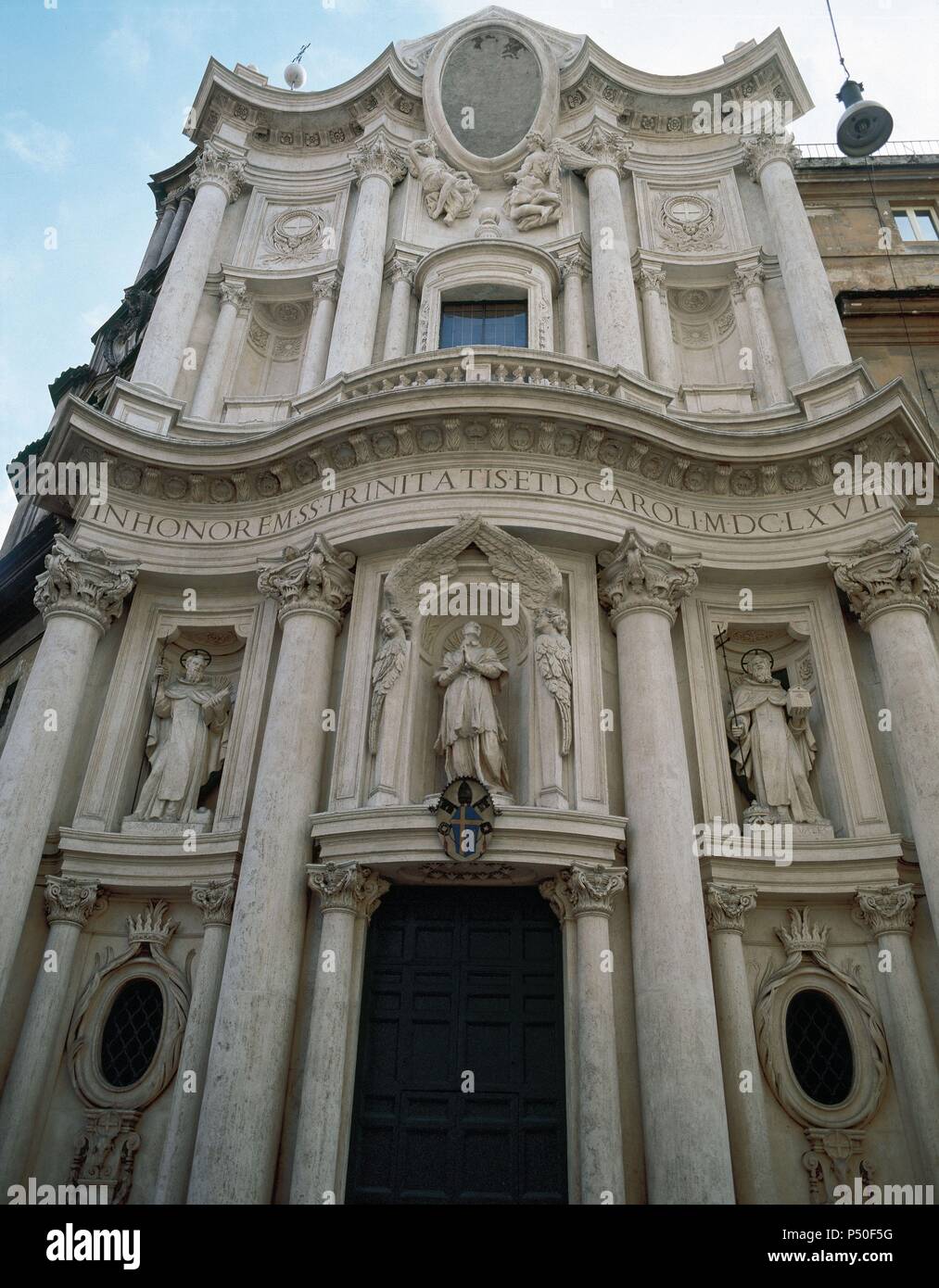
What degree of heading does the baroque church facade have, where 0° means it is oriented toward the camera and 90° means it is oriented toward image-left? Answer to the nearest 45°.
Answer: approximately 0°
